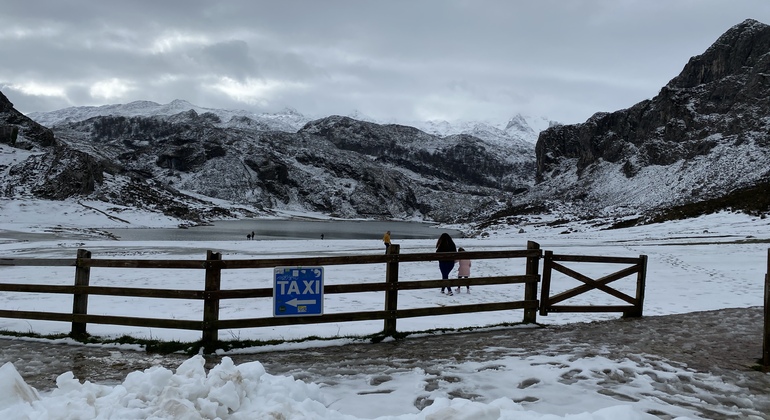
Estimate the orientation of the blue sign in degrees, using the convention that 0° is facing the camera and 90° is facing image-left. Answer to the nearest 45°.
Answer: approximately 0°

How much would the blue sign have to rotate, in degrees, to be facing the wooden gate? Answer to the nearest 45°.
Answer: approximately 90° to its left

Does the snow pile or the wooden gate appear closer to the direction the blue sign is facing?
the snow pile
